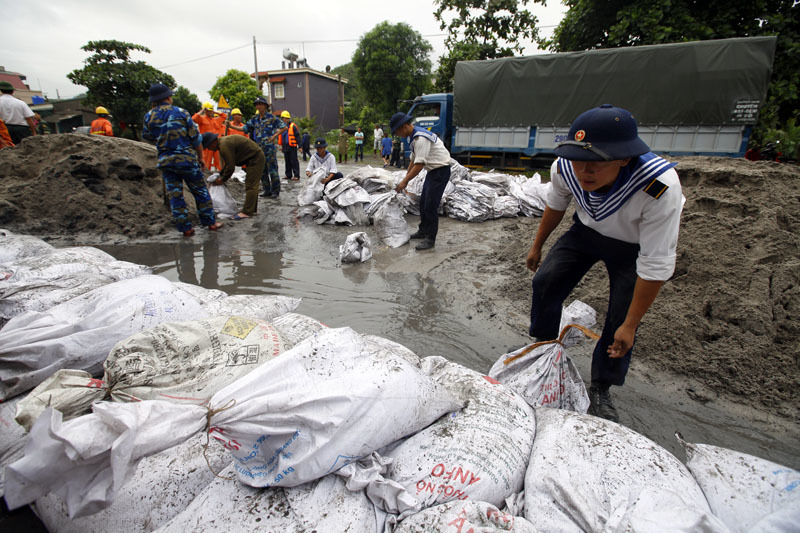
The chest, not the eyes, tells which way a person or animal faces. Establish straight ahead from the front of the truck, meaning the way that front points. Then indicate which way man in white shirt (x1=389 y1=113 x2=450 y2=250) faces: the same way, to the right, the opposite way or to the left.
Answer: the same way

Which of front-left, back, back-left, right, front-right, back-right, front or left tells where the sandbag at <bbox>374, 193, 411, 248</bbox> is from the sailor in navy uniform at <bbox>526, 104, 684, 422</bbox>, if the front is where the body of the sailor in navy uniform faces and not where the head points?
right

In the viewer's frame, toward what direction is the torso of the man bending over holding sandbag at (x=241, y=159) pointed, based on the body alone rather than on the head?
to the viewer's left

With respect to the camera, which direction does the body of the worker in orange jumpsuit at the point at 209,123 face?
toward the camera

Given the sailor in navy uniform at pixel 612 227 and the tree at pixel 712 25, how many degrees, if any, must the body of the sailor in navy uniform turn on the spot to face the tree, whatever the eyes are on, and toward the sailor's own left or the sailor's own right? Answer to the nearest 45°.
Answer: approximately 135° to the sailor's own right

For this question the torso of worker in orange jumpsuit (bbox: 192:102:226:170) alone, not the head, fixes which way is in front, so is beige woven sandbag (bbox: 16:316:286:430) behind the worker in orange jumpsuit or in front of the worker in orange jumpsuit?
in front

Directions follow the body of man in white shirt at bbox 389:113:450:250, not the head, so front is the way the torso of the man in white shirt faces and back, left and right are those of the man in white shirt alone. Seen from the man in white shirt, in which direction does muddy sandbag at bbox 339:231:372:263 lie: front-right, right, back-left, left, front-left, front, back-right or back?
front-left

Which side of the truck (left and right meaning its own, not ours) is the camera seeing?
left

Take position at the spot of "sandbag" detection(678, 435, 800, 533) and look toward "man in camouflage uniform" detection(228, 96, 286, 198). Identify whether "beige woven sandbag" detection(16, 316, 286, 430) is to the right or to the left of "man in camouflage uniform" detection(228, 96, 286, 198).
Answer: left

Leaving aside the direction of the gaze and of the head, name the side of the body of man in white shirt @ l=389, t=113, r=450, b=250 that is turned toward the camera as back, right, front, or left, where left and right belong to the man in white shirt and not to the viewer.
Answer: left

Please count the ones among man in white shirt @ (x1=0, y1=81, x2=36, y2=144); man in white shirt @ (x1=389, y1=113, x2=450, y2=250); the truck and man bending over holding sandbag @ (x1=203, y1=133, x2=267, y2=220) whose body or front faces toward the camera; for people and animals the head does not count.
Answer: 0

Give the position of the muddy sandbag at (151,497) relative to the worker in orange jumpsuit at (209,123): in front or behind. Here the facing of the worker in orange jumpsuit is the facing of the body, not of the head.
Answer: in front

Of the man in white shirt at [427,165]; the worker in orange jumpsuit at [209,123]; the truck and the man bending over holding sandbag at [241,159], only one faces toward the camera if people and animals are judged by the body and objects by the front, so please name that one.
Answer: the worker in orange jumpsuit

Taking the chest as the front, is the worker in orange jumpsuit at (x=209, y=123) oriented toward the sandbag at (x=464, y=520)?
yes

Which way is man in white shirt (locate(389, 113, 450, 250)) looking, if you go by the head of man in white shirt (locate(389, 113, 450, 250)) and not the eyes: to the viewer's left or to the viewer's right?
to the viewer's left
